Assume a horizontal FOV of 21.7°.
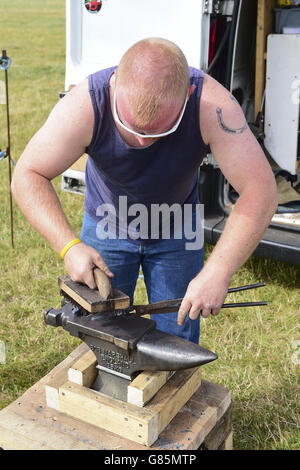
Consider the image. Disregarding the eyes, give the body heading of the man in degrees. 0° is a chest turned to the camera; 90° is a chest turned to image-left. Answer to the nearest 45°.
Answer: approximately 0°

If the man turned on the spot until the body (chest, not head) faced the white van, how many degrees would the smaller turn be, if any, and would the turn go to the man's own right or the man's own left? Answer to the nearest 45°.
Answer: approximately 180°

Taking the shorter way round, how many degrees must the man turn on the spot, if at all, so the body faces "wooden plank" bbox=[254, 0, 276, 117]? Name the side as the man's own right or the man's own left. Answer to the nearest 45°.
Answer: approximately 180°
